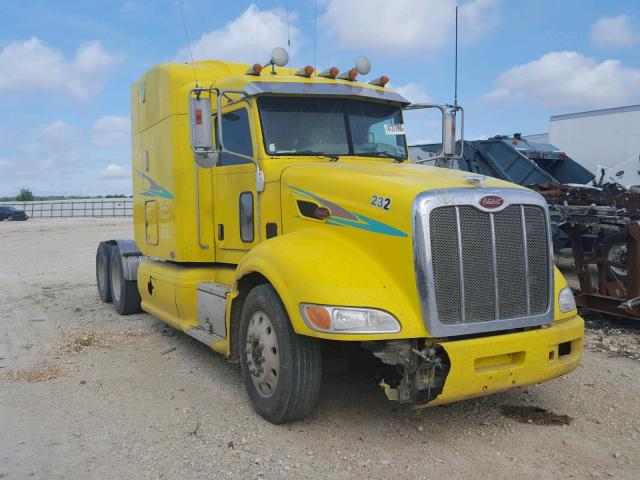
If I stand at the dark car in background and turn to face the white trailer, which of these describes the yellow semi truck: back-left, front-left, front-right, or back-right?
front-right

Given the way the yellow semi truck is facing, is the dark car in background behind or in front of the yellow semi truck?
behind

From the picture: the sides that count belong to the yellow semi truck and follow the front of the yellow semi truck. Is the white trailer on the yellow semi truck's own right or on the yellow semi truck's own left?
on the yellow semi truck's own left

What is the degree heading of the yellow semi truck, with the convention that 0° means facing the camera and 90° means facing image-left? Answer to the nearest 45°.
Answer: approximately 315°
